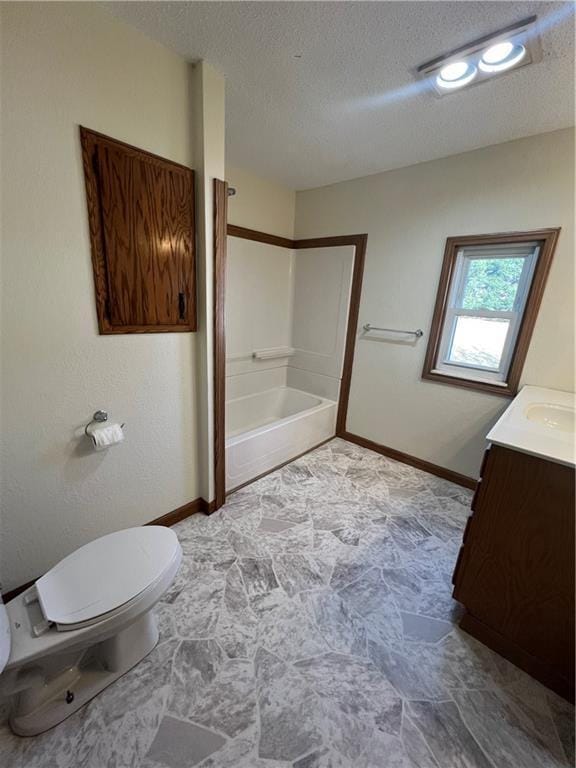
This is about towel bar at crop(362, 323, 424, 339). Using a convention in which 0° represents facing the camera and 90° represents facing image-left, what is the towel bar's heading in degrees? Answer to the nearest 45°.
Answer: approximately 45°

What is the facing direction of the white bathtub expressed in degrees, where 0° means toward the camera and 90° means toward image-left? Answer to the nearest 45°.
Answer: approximately 315°

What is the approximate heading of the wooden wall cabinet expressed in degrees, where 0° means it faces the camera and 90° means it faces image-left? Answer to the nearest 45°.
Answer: approximately 315°

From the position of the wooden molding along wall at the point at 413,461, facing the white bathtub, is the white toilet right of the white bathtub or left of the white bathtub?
left

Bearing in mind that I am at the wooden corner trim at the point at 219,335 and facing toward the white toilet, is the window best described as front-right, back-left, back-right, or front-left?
back-left
